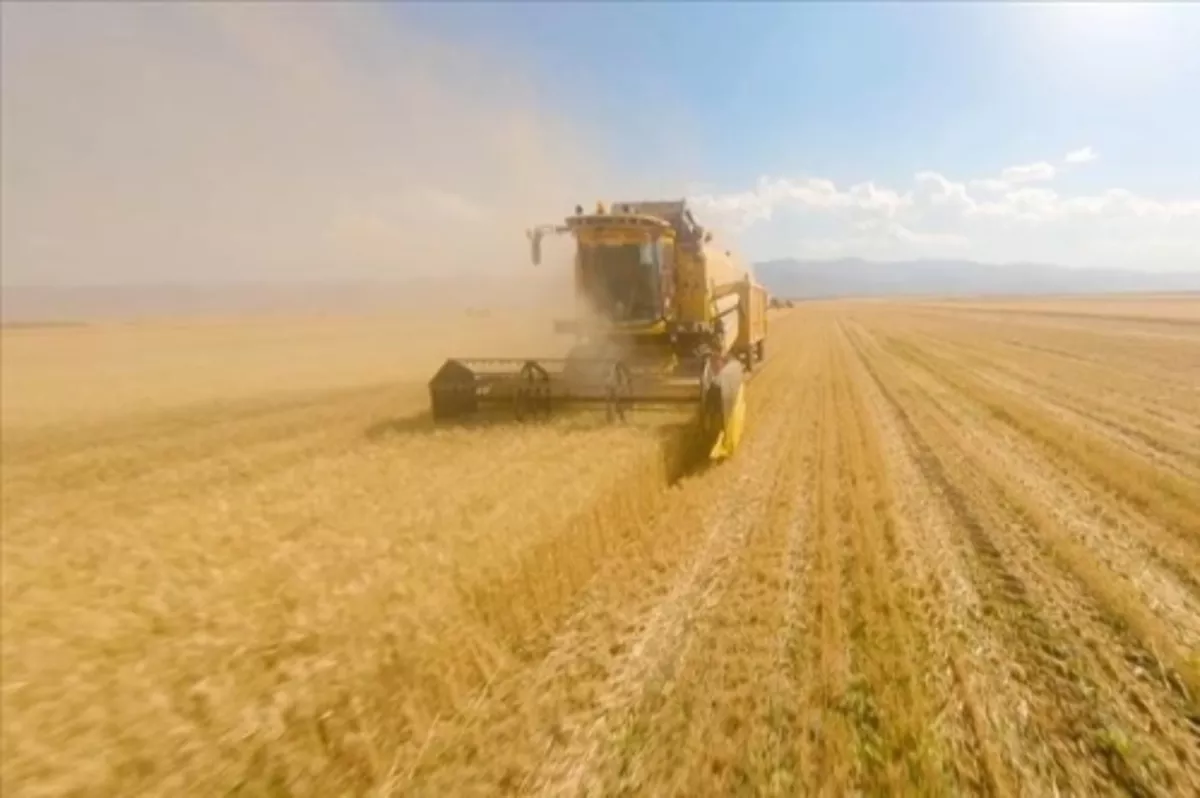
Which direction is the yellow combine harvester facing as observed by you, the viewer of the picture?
facing the viewer and to the left of the viewer
